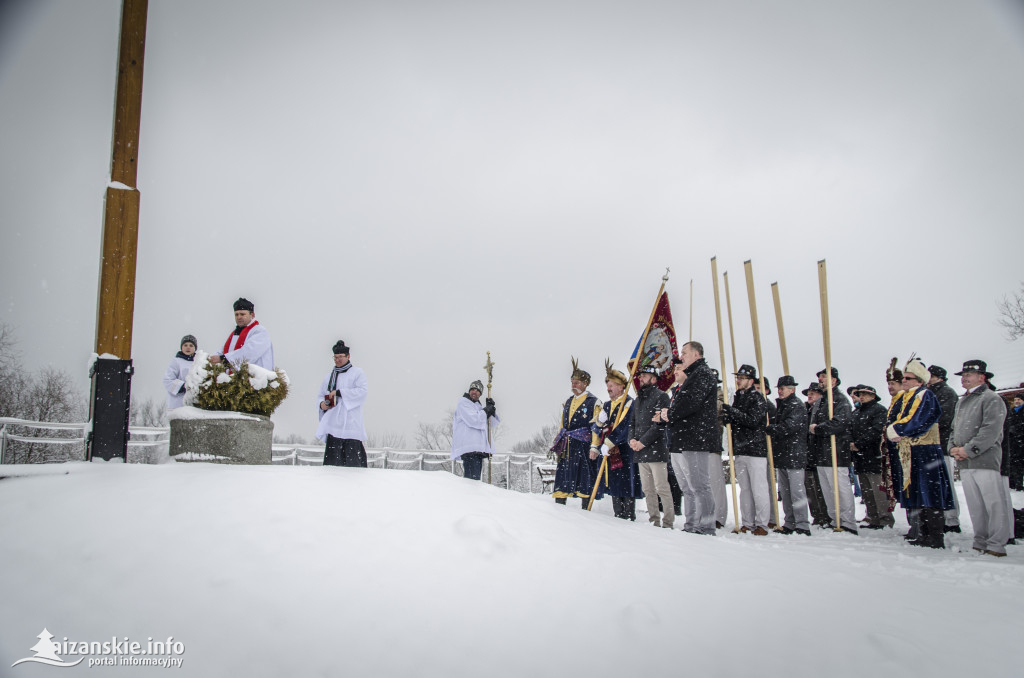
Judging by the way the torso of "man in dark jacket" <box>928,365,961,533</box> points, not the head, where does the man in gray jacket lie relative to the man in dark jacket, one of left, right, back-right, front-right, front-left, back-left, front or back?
left

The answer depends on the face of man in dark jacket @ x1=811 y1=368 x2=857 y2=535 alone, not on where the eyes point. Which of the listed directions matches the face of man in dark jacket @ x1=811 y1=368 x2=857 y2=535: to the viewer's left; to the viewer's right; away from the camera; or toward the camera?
to the viewer's left

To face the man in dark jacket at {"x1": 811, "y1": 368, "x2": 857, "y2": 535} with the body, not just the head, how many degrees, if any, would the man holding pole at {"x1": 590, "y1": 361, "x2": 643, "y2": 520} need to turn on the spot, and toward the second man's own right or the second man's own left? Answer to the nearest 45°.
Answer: approximately 135° to the second man's own left

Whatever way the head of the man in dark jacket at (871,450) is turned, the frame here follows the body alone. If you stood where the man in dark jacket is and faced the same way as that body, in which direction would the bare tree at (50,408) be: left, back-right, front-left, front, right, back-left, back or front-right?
front-right

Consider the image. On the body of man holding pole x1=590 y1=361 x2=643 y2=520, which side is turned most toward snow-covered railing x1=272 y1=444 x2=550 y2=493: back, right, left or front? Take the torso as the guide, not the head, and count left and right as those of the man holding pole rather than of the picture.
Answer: right

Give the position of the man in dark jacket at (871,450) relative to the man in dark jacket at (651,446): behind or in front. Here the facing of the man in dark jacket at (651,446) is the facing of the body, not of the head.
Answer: behind

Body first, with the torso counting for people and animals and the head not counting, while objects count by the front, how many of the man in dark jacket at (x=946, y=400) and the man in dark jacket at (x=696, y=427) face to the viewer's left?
2

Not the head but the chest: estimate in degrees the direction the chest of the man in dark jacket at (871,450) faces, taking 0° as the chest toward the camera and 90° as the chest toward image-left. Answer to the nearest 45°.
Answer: approximately 45°

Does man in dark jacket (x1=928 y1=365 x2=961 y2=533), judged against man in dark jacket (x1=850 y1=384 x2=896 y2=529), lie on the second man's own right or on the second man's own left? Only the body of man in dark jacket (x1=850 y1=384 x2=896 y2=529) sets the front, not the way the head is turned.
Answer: on the second man's own left

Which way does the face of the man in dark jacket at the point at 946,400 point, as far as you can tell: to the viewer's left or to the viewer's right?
to the viewer's left

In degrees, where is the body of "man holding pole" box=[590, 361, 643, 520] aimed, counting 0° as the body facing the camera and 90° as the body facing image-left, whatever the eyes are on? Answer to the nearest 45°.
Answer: approximately 45°

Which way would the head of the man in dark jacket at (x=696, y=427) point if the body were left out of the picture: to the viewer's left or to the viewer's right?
to the viewer's left
